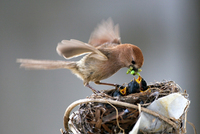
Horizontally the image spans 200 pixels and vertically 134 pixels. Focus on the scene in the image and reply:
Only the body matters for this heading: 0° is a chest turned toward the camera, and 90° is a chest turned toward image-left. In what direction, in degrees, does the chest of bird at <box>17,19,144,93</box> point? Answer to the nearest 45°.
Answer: approximately 270°
